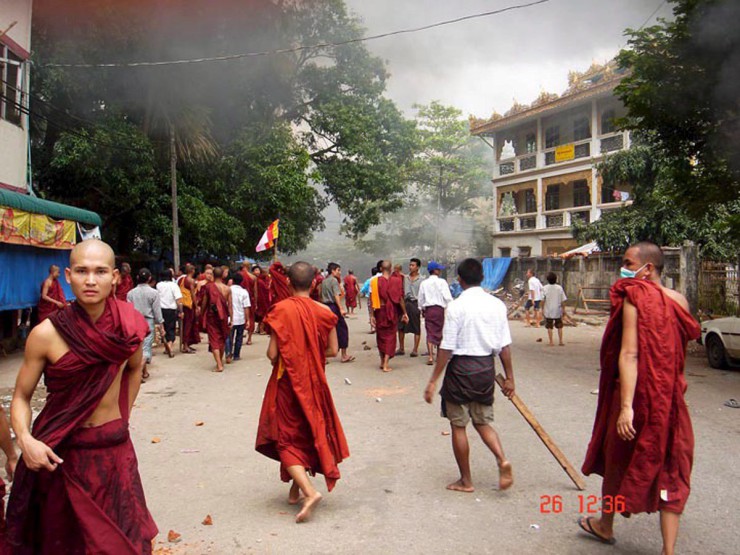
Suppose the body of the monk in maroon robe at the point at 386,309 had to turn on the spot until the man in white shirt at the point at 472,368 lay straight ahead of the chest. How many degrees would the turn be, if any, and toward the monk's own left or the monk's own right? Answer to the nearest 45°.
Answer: approximately 180°

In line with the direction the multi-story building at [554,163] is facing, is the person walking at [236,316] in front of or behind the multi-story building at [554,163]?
in front

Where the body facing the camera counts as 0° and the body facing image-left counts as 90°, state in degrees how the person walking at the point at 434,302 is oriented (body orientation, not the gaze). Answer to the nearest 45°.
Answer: approximately 180°

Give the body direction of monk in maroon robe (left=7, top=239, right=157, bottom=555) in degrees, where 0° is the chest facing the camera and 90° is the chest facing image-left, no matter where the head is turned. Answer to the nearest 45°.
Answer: approximately 0°

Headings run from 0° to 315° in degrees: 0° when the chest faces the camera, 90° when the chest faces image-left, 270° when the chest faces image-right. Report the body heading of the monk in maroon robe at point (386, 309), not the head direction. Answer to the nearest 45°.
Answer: approximately 180°

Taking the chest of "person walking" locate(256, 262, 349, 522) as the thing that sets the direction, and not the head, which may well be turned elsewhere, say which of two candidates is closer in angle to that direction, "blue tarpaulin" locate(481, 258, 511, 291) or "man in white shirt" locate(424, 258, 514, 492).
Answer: the blue tarpaulin

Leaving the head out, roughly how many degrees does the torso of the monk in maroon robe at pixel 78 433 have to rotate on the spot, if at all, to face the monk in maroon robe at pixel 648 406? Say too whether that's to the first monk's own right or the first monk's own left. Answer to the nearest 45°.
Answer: approximately 90° to the first monk's own left

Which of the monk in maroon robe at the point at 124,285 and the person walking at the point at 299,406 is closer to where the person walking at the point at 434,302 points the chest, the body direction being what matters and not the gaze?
the monk in maroon robe

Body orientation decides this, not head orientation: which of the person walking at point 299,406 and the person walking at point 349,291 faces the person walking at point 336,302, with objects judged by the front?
the person walking at point 299,406
